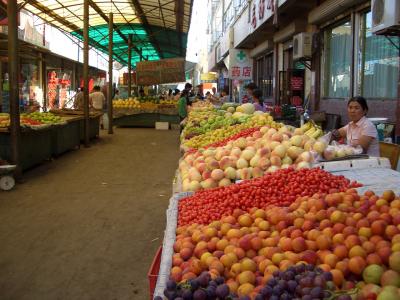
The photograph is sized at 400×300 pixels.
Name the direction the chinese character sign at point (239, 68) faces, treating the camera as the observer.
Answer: facing the viewer

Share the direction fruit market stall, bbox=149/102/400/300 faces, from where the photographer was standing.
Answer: facing to the left of the viewer

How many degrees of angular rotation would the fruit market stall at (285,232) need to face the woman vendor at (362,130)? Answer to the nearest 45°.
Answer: approximately 90° to its right

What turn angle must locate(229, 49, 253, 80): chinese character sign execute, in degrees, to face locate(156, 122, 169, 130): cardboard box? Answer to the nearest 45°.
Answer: approximately 90° to its right

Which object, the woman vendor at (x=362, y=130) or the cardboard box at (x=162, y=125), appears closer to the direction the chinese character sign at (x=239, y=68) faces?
the woman vendor

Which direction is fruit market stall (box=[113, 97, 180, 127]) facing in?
toward the camera
